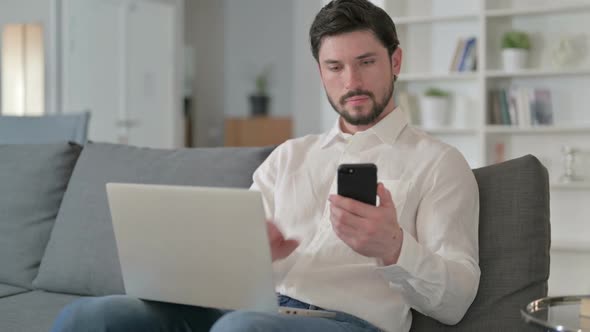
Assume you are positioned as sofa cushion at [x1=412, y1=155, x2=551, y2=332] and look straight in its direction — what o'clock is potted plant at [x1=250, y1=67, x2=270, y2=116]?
The potted plant is roughly at 4 o'clock from the sofa cushion.

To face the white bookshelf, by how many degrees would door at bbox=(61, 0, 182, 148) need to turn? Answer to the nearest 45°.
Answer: approximately 45° to its left

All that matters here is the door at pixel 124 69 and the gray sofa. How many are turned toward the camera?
2

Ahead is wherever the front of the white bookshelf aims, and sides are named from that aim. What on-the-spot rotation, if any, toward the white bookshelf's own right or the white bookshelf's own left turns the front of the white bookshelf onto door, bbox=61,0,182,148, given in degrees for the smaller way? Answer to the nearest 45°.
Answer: approximately 135° to the white bookshelf's own right

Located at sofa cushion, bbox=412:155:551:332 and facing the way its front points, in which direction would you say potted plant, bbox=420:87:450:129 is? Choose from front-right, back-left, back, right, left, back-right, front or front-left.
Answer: back-right

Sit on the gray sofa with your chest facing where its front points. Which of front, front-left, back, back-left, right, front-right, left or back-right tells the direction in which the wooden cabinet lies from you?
back

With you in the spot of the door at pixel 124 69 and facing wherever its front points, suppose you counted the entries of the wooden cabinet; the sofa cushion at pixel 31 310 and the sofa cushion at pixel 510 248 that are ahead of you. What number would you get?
2

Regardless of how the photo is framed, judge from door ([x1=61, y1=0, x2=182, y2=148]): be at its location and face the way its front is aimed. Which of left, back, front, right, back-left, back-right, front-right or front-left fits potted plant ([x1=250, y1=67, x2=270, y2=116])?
back-left

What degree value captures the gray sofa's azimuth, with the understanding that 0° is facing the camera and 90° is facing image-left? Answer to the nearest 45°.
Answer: approximately 0°

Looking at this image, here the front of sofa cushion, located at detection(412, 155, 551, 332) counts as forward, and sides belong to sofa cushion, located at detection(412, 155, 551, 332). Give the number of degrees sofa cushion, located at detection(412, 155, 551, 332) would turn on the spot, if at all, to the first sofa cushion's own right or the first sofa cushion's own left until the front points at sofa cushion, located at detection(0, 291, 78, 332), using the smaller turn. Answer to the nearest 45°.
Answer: approximately 45° to the first sofa cushion's own right

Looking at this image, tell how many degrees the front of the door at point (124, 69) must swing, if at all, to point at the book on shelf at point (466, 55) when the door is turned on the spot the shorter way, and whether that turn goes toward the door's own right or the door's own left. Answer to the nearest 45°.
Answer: approximately 45° to the door's own left

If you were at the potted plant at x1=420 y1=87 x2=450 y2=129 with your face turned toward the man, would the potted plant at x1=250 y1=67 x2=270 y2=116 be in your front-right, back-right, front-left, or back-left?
back-right

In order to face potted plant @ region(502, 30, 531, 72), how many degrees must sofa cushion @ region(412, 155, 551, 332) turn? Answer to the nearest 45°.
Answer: approximately 135° to its right

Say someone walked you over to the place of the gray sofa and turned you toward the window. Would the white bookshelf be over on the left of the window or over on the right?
right

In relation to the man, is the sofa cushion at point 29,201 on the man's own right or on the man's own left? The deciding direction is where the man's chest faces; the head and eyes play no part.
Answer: on the man's own right
